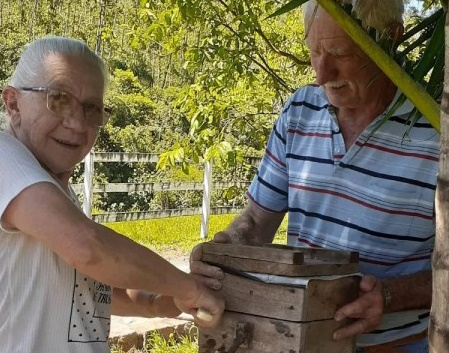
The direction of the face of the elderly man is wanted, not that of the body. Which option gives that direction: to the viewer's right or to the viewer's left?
to the viewer's left

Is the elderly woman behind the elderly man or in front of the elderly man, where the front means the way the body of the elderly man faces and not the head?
in front

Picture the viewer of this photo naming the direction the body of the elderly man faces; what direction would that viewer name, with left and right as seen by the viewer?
facing the viewer and to the left of the viewer

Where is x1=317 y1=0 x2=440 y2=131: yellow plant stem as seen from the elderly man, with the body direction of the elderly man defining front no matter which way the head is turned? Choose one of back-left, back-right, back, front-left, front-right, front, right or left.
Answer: front-left
